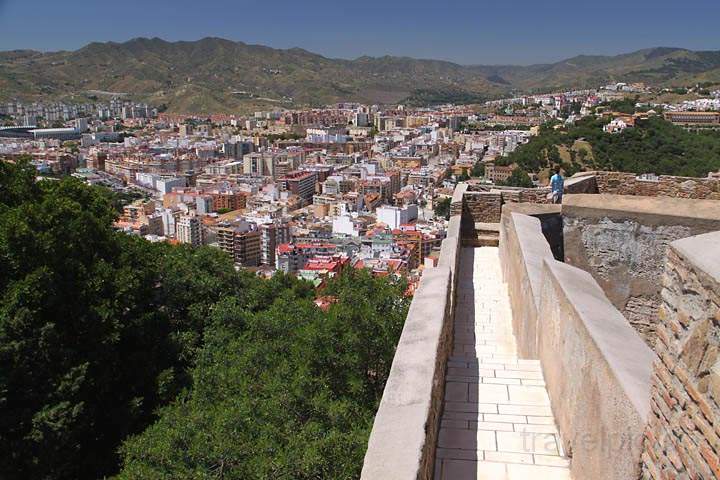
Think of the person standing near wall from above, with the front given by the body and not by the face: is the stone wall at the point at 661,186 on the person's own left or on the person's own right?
on the person's own right

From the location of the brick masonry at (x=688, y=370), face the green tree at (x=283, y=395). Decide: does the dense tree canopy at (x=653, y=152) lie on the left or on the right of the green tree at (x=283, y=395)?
right

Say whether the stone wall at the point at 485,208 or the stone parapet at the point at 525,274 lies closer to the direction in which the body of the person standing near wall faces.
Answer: the stone wall
